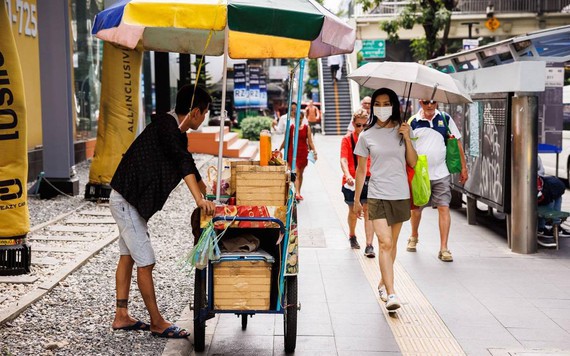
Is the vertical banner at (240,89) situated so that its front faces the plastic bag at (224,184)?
yes

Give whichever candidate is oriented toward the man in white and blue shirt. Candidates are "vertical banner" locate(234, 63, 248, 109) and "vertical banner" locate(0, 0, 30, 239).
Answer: "vertical banner" locate(234, 63, 248, 109)

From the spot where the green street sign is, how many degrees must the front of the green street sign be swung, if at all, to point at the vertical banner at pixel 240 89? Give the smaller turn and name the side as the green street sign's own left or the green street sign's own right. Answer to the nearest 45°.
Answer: approximately 45° to the green street sign's own right
